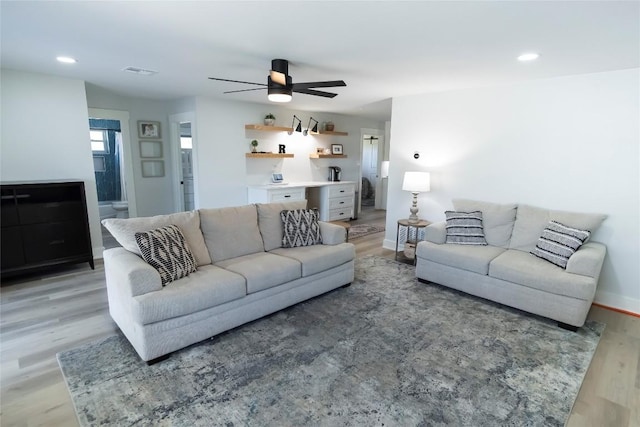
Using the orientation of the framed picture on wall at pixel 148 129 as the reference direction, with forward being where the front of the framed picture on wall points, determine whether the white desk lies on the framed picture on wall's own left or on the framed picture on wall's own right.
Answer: on the framed picture on wall's own left

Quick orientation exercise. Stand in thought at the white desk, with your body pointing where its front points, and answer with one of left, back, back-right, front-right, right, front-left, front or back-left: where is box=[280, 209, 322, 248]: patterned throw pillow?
front-right

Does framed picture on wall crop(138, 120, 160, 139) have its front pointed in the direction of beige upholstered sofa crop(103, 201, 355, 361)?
yes

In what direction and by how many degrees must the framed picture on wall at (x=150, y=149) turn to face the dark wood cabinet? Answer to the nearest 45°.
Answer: approximately 45° to its right

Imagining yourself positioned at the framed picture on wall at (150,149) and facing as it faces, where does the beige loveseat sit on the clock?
The beige loveseat is roughly at 11 o'clock from the framed picture on wall.

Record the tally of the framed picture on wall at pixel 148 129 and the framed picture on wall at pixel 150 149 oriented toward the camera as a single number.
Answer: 2
